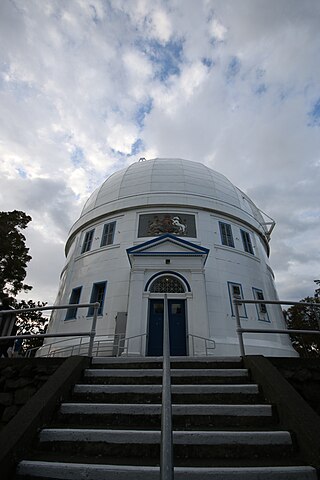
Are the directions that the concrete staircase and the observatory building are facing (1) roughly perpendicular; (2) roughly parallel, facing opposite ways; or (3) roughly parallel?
roughly parallel

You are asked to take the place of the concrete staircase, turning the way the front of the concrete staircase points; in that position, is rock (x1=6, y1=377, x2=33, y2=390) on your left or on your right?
on your right

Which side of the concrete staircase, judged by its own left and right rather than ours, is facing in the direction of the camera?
front

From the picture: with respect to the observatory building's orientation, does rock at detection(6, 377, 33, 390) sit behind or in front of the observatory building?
in front

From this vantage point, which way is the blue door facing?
toward the camera

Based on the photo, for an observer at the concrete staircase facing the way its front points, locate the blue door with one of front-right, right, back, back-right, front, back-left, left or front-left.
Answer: back

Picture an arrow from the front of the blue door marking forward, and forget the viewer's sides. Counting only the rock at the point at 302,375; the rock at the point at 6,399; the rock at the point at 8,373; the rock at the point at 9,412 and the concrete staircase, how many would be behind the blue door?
0

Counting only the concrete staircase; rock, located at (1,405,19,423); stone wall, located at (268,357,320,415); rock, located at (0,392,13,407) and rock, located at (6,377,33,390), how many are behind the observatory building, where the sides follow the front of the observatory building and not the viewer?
0

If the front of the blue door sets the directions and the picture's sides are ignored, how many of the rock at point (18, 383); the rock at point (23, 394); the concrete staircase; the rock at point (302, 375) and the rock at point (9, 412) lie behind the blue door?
0

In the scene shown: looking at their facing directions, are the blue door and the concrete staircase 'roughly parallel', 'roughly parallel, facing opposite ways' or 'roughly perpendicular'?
roughly parallel

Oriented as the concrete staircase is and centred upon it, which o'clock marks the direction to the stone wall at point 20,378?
The stone wall is roughly at 4 o'clock from the concrete staircase.

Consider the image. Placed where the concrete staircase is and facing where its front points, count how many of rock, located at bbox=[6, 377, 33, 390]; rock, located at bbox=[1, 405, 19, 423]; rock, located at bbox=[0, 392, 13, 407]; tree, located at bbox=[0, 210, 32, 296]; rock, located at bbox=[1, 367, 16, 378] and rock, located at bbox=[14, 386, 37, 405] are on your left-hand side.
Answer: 0

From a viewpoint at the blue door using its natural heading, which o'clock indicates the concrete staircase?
The concrete staircase is roughly at 12 o'clock from the blue door.

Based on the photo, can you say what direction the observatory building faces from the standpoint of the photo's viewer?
facing the viewer

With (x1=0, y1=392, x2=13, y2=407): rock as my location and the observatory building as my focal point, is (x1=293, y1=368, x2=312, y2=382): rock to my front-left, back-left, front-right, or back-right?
front-right

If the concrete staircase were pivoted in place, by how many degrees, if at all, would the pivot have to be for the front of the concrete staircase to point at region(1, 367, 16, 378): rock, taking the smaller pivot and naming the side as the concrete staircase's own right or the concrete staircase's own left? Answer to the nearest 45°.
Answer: approximately 135° to the concrete staircase's own right

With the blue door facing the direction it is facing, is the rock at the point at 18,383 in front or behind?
in front

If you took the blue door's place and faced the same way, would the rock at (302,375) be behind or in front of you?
in front

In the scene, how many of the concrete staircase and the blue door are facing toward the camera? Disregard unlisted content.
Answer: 2

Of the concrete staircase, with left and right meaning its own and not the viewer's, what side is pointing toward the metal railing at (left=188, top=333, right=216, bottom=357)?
back

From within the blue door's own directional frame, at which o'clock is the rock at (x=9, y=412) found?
The rock is roughly at 1 o'clock from the blue door.
